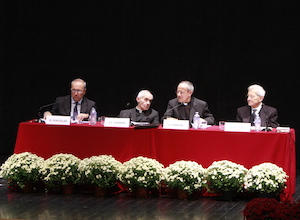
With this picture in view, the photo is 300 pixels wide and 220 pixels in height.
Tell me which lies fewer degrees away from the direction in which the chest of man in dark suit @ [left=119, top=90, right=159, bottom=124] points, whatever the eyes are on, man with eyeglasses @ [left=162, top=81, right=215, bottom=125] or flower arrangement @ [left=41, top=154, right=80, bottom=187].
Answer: the flower arrangement

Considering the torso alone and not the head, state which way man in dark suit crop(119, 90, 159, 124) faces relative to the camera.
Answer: toward the camera

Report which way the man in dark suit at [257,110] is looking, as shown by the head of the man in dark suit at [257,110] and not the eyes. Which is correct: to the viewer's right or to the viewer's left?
to the viewer's left

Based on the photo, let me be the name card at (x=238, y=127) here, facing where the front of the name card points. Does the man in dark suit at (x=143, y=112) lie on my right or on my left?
on my right

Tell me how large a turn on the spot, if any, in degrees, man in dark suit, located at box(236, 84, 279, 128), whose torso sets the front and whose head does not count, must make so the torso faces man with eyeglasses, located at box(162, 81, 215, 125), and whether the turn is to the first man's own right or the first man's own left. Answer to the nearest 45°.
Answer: approximately 45° to the first man's own right

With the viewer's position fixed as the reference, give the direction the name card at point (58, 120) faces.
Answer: facing the viewer

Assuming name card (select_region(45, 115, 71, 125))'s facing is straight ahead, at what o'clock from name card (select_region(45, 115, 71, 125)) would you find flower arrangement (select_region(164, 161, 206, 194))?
The flower arrangement is roughly at 10 o'clock from the name card.

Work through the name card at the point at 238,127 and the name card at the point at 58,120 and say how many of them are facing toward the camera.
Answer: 2

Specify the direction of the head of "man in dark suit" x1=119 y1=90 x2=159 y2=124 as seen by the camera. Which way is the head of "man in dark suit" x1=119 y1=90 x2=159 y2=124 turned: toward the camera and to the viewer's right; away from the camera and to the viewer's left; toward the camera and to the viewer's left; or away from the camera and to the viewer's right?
toward the camera and to the viewer's right
